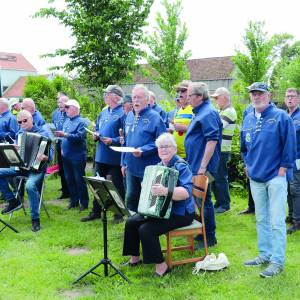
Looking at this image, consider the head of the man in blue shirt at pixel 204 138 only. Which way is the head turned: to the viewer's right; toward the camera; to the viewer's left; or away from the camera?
to the viewer's left

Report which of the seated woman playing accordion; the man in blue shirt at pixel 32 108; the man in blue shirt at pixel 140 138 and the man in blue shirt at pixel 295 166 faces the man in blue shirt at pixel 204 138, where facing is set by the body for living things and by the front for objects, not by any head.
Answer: the man in blue shirt at pixel 295 166

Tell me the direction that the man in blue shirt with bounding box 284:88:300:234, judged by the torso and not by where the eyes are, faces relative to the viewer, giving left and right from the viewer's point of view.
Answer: facing the viewer and to the left of the viewer

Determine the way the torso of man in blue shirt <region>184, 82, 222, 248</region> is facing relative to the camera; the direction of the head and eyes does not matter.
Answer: to the viewer's left

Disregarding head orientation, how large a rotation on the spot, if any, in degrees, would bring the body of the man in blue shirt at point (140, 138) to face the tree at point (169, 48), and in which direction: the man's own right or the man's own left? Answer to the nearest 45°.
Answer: approximately 135° to the man's own right

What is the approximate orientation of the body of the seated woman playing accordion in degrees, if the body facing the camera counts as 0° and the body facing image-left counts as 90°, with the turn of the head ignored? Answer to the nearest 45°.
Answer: approximately 45°

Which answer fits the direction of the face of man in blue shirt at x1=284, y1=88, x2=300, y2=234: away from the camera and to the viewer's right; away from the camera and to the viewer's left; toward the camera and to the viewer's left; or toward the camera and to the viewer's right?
toward the camera and to the viewer's left

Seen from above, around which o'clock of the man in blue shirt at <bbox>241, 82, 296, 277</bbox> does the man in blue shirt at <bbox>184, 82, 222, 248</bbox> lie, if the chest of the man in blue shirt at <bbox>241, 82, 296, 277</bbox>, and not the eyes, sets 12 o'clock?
the man in blue shirt at <bbox>184, 82, 222, 248</bbox> is roughly at 3 o'clock from the man in blue shirt at <bbox>241, 82, 296, 277</bbox>.

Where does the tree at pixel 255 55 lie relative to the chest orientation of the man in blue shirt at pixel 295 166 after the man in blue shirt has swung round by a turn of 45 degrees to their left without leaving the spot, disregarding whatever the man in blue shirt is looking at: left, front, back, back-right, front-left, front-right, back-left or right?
back

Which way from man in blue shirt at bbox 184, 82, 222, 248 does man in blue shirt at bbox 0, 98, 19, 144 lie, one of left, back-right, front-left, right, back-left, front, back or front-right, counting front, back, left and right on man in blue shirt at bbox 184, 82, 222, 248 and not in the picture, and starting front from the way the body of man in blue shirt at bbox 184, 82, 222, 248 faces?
front-right

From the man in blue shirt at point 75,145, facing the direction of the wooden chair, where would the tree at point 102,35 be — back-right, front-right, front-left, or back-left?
back-left
